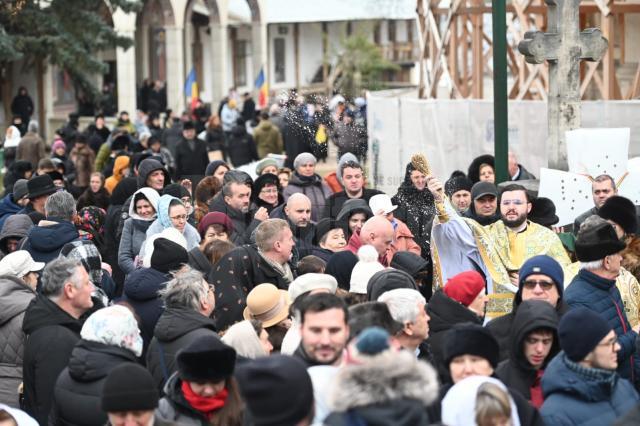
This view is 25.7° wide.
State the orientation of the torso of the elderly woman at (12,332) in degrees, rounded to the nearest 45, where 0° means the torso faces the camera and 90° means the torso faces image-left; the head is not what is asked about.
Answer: approximately 270°

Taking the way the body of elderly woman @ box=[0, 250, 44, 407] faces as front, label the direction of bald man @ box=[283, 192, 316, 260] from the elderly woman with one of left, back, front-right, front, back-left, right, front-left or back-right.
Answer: front-left

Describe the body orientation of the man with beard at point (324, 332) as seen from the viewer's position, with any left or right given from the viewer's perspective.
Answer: facing the viewer

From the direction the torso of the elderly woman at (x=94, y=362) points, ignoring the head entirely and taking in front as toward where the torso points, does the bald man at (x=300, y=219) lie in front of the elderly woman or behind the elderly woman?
in front

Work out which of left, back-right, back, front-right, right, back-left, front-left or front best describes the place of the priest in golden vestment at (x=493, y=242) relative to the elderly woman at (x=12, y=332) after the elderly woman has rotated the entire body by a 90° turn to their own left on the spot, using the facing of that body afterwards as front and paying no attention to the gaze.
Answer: right

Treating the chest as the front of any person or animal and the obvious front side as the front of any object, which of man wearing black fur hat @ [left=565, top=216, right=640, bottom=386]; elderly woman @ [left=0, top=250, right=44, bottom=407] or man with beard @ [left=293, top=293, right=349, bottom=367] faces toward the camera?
the man with beard

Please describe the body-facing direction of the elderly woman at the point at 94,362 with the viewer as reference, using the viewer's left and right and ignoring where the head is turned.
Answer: facing away from the viewer and to the right of the viewer

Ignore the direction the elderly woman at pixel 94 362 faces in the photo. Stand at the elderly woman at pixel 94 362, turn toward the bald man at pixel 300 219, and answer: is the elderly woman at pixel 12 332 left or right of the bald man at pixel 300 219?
left
